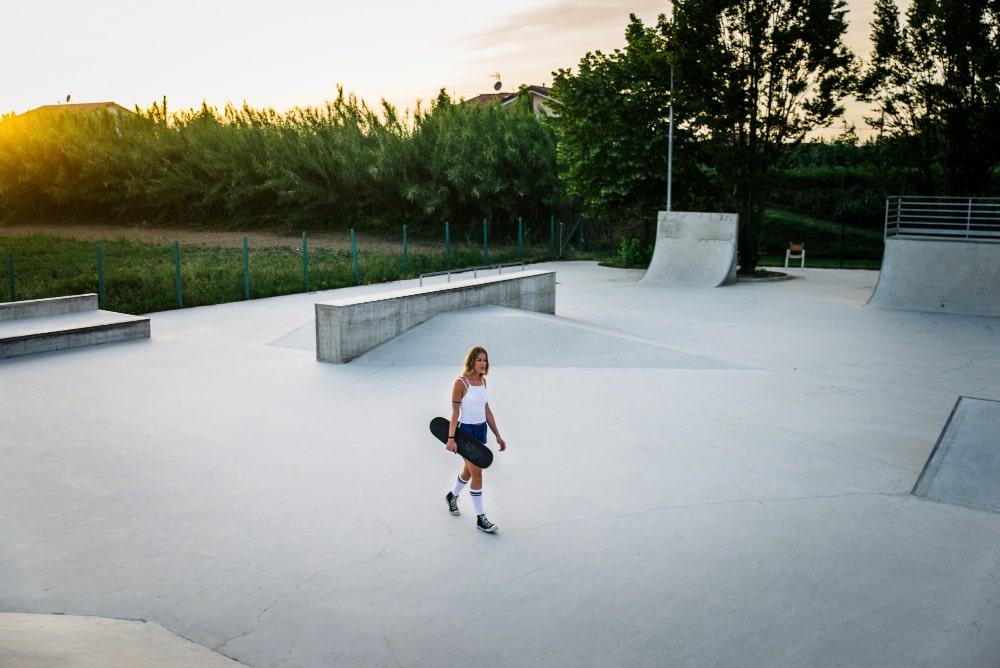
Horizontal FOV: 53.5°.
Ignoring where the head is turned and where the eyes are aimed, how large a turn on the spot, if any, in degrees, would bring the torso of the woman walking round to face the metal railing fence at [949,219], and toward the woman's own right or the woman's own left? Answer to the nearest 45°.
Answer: approximately 90° to the woman's own left

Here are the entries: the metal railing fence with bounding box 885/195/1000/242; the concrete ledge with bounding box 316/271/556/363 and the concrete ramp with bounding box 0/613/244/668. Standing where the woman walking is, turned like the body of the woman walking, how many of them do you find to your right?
1

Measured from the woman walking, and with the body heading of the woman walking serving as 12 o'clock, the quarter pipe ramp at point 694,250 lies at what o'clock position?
The quarter pipe ramp is roughly at 8 o'clock from the woman walking.

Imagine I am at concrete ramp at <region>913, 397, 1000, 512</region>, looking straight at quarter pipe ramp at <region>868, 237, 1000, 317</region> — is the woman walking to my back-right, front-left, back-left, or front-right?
back-left

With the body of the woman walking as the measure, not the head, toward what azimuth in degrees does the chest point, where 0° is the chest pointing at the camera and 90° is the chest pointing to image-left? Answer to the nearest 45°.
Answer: approximately 315°

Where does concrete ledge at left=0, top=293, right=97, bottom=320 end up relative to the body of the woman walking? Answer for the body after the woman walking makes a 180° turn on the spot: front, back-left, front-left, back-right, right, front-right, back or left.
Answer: front

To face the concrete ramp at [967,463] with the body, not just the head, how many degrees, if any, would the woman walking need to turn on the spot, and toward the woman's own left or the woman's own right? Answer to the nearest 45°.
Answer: approximately 45° to the woman's own left

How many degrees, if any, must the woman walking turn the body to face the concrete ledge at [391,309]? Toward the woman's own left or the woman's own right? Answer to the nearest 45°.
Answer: approximately 135° to the woman's own left

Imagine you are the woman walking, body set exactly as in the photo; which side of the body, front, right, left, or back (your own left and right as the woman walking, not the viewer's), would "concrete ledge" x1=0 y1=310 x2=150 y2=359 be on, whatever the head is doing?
back

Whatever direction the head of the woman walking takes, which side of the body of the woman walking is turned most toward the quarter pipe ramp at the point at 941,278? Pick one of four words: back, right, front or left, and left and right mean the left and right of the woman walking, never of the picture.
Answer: left

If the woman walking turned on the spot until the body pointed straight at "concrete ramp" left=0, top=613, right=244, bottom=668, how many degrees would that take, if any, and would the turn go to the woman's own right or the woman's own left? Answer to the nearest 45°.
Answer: approximately 90° to the woman's own right
